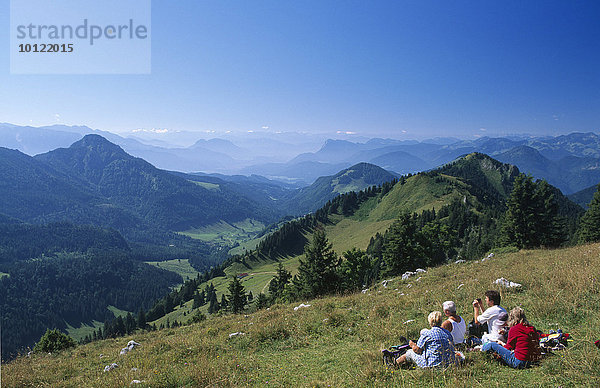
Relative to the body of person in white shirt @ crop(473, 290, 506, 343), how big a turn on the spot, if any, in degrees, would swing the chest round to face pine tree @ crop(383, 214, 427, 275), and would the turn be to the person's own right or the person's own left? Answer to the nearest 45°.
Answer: approximately 90° to the person's own right

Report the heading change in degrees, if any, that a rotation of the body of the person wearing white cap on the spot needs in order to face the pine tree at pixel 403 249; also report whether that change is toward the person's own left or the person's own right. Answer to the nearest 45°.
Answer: approximately 45° to the person's own right

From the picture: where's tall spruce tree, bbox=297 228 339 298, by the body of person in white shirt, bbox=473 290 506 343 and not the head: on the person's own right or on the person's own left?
on the person's own right

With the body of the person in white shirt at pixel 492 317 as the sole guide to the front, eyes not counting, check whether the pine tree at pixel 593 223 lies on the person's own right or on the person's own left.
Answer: on the person's own right

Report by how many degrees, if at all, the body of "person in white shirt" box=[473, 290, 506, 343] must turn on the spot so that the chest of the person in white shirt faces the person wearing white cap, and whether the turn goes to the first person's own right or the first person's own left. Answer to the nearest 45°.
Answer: approximately 45° to the first person's own left

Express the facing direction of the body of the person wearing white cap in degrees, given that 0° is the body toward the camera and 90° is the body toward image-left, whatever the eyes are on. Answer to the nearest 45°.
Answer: approximately 135°

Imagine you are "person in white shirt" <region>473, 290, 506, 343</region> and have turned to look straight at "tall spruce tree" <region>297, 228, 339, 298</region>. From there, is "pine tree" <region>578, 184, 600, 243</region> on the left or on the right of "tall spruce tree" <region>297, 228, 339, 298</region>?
right

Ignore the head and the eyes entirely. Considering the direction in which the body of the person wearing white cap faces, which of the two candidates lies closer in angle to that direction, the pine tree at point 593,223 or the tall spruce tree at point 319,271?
the tall spruce tree

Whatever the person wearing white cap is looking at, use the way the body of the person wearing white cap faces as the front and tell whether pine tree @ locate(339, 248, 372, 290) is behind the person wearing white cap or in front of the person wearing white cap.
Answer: in front

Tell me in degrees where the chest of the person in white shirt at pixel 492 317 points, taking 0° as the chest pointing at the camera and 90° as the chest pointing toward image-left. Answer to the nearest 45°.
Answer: approximately 90°
